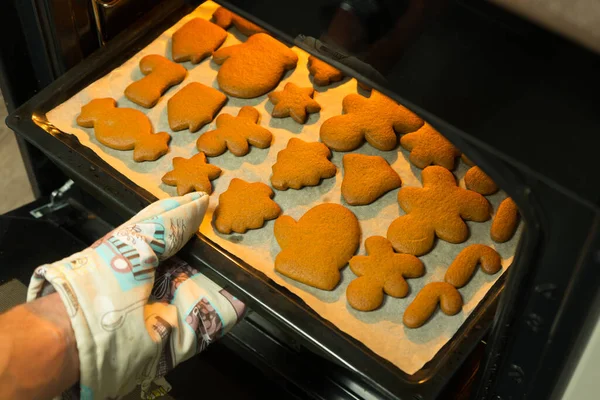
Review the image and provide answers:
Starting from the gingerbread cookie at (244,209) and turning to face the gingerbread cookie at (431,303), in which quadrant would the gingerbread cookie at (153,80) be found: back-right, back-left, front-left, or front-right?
back-left

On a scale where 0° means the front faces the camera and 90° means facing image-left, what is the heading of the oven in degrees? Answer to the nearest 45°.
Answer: approximately 45°
